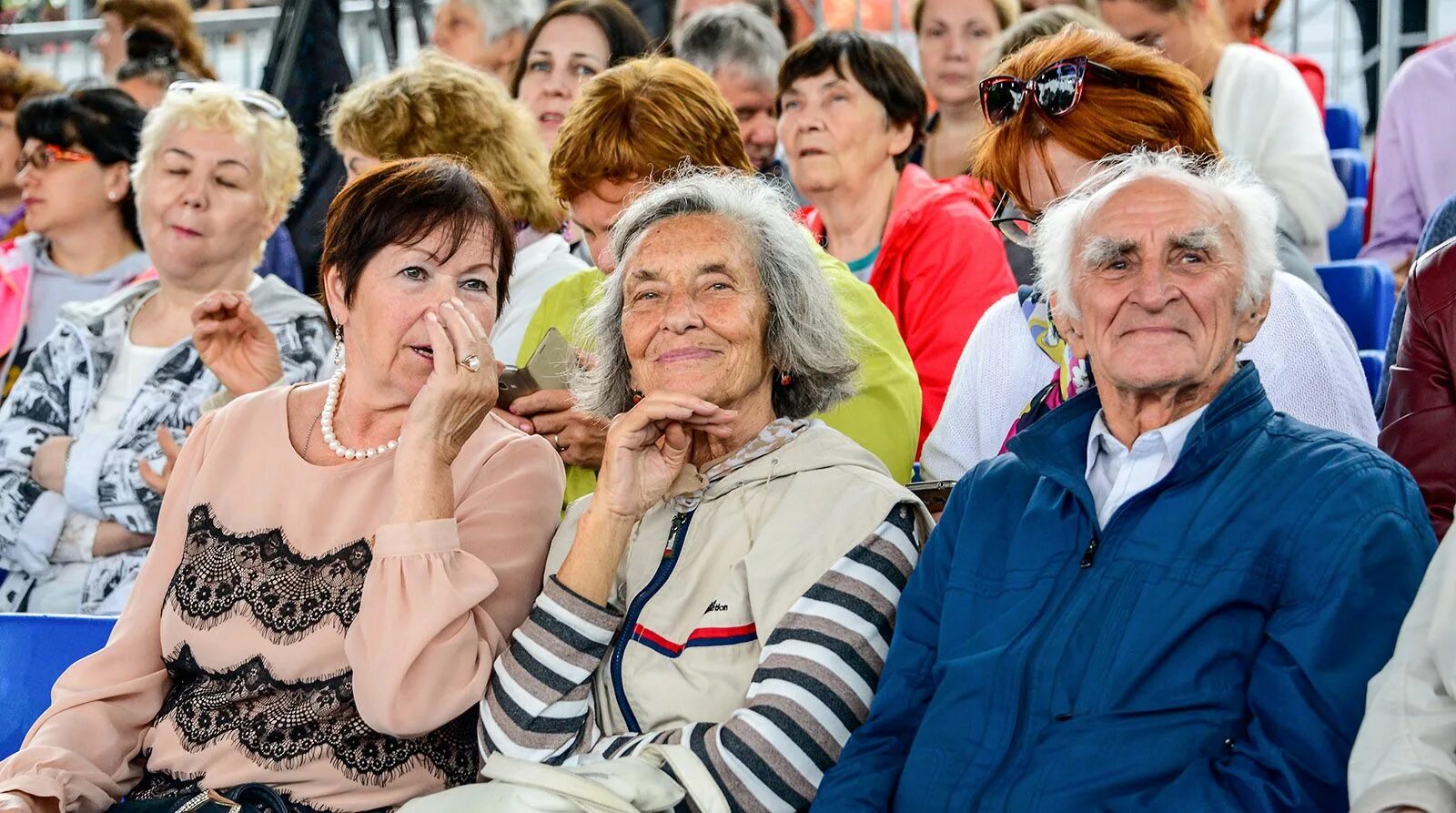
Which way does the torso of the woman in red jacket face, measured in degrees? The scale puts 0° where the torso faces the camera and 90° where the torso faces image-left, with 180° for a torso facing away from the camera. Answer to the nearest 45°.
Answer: approximately 45°

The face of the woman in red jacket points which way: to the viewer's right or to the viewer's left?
to the viewer's left

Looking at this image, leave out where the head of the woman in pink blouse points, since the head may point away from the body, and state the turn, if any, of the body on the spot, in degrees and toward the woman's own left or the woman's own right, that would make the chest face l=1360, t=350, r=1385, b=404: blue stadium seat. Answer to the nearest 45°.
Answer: approximately 90° to the woman's own left

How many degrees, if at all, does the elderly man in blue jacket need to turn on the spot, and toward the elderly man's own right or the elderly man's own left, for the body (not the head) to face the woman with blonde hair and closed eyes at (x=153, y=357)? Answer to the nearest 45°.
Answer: approximately 90° to the elderly man's own right

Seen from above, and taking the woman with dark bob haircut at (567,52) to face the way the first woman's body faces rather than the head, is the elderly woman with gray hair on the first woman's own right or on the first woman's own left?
on the first woman's own left

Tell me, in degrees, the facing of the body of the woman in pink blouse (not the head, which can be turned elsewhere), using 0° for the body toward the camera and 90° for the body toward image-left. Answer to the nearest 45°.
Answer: approximately 0°

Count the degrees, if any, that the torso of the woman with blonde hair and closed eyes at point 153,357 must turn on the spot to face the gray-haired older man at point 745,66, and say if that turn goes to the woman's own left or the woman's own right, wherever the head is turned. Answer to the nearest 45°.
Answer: approximately 135° to the woman's own left

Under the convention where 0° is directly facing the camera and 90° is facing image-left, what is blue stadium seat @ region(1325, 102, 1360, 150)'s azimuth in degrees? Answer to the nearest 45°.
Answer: approximately 45°
